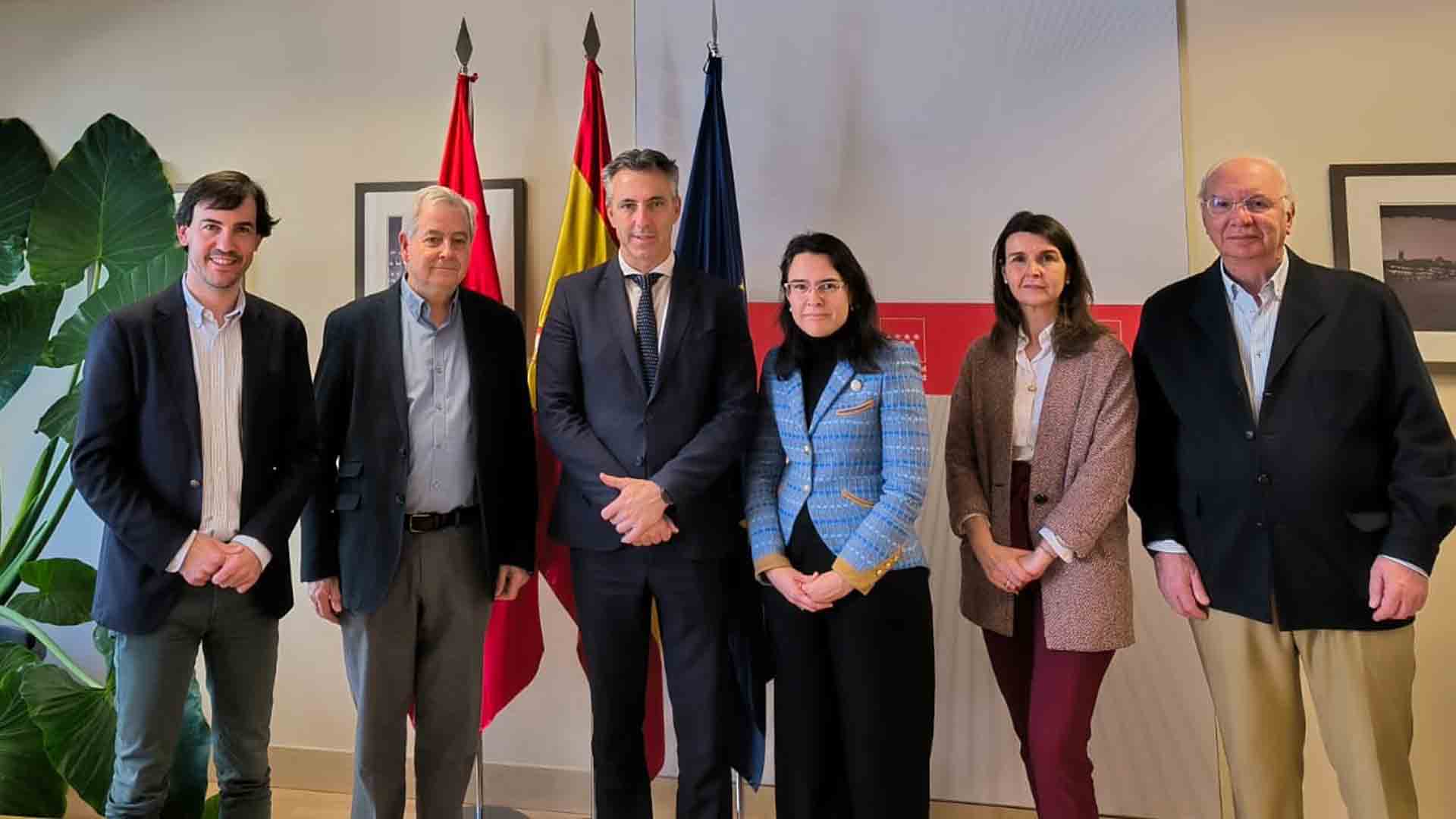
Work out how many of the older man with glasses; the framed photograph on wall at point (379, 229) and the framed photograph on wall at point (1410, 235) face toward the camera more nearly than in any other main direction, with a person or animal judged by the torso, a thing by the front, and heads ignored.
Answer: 3

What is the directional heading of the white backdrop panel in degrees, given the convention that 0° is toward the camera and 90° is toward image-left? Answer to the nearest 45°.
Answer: approximately 0°

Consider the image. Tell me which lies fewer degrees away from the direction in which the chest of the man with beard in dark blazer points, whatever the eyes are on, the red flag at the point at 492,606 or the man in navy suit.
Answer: the man in navy suit

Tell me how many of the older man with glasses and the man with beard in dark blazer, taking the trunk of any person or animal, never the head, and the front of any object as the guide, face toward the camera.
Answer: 2

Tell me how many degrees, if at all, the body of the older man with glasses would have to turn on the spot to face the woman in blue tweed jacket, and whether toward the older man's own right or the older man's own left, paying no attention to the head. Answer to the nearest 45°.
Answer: approximately 45° to the older man's own right

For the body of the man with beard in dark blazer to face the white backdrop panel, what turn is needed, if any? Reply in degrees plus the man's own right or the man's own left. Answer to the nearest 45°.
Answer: approximately 90° to the man's own left

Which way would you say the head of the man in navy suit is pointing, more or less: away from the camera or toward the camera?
toward the camera

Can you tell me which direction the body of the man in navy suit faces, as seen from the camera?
toward the camera

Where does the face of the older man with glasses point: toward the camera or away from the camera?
toward the camera

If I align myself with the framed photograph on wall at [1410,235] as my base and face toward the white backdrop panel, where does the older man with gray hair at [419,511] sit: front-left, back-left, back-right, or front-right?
front-left

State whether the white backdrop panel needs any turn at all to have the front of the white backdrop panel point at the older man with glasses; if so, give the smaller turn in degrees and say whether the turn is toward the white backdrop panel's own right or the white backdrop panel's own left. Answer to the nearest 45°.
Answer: approximately 45° to the white backdrop panel's own left

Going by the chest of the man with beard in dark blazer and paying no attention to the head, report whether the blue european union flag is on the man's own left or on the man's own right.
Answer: on the man's own left

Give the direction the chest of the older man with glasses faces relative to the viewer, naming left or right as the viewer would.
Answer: facing the viewer

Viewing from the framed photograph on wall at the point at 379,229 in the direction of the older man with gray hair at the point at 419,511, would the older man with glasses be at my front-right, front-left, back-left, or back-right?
front-left

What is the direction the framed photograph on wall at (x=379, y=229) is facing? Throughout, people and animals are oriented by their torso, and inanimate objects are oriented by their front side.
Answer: toward the camera

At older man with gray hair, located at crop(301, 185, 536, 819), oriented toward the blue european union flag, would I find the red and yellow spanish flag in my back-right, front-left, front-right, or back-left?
front-left
